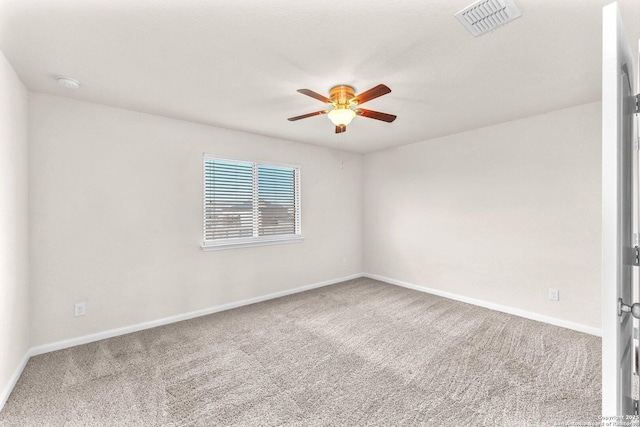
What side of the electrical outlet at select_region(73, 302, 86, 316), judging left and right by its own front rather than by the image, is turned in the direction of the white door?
front

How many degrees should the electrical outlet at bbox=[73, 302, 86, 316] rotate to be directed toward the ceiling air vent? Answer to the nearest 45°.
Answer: approximately 45° to its left

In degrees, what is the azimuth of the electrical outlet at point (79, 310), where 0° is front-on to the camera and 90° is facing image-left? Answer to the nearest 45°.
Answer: approximately 0°
